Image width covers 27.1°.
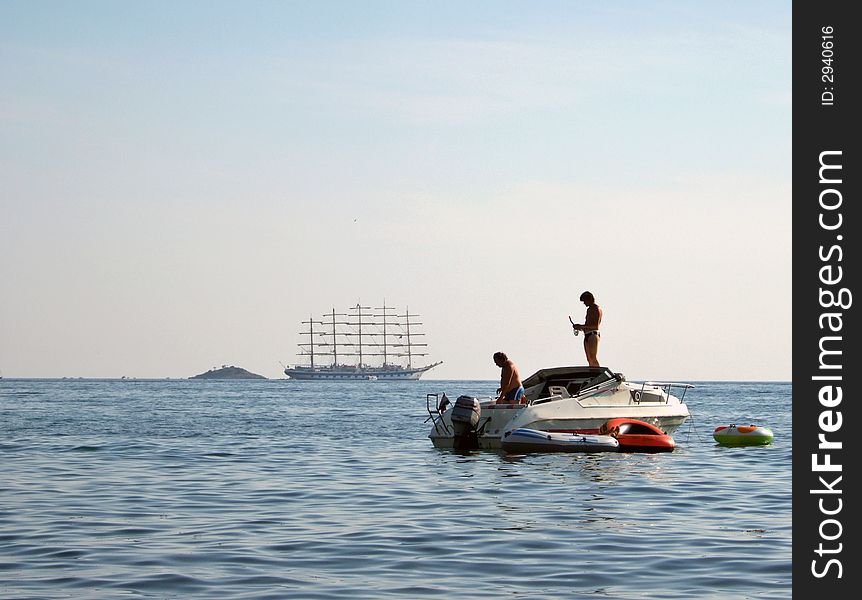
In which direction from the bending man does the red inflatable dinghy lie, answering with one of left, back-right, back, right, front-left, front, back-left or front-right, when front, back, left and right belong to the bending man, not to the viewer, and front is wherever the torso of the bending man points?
back

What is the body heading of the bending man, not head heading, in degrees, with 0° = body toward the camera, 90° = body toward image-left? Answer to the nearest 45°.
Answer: approximately 90°

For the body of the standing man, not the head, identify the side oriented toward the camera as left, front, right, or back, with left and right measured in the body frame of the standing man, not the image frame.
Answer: left

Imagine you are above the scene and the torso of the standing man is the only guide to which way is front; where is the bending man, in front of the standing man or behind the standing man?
in front

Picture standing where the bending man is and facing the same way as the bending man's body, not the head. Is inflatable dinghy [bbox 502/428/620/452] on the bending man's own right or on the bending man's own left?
on the bending man's own left

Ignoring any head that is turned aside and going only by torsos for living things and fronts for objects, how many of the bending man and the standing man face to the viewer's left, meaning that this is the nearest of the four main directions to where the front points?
2

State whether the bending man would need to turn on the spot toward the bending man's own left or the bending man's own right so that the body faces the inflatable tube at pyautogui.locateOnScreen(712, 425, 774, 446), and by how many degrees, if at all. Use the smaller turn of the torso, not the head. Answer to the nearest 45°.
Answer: approximately 135° to the bending man's own right

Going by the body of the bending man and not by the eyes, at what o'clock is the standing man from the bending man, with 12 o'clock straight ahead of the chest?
The standing man is roughly at 6 o'clock from the bending man.
